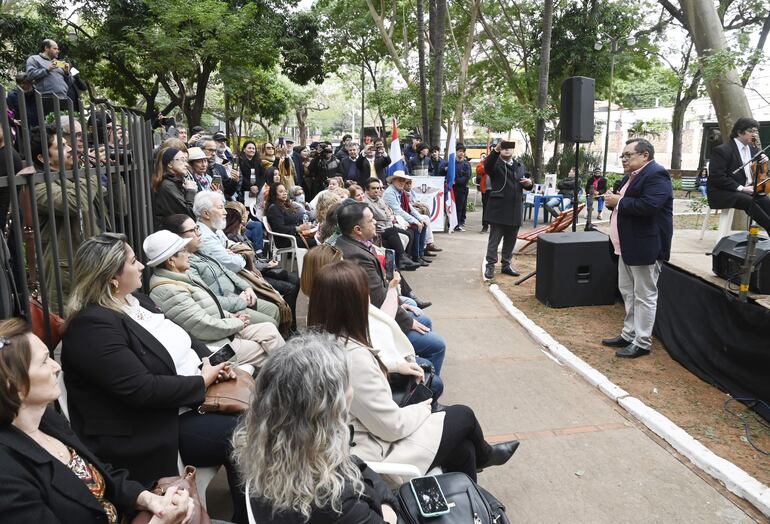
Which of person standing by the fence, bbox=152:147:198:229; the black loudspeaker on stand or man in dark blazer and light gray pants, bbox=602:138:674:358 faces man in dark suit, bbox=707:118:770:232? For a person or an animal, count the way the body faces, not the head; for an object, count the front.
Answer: the person standing by the fence

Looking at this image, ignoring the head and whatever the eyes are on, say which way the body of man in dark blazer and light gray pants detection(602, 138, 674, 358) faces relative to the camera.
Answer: to the viewer's left

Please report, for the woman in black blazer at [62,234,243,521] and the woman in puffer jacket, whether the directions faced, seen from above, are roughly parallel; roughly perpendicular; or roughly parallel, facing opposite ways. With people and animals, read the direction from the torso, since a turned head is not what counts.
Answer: roughly parallel

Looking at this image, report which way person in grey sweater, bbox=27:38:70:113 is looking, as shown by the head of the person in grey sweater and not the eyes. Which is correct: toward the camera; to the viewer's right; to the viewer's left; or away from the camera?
to the viewer's right

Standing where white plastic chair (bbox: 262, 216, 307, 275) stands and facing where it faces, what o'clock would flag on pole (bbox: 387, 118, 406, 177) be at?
The flag on pole is roughly at 10 o'clock from the white plastic chair.

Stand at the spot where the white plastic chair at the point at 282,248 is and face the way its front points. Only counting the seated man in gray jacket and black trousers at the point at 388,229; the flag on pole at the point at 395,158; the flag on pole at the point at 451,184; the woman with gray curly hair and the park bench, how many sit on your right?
1

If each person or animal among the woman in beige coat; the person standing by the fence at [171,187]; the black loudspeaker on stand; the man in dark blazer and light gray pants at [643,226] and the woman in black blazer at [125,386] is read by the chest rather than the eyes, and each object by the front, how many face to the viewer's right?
3

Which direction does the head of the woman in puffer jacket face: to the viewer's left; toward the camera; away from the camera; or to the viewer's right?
to the viewer's right

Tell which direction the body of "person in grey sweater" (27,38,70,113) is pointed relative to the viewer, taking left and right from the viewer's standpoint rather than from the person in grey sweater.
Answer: facing the viewer and to the right of the viewer

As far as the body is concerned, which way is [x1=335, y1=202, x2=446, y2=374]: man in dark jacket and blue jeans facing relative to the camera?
to the viewer's right

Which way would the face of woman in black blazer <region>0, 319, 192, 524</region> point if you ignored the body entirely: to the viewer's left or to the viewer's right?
to the viewer's right

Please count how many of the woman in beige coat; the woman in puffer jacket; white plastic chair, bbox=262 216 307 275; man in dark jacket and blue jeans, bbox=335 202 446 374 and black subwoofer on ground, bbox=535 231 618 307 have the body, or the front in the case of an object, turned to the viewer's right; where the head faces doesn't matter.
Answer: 4

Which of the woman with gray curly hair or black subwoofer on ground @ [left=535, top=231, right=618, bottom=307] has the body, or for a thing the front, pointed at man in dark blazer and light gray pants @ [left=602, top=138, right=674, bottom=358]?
the woman with gray curly hair

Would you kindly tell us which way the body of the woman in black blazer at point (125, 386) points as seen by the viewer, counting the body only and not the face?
to the viewer's right

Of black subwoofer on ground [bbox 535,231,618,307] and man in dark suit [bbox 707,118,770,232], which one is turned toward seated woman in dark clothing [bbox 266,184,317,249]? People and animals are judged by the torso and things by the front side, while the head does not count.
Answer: the black subwoofer on ground

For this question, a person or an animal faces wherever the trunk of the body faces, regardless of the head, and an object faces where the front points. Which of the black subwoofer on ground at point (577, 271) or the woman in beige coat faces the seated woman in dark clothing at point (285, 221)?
the black subwoofer on ground
